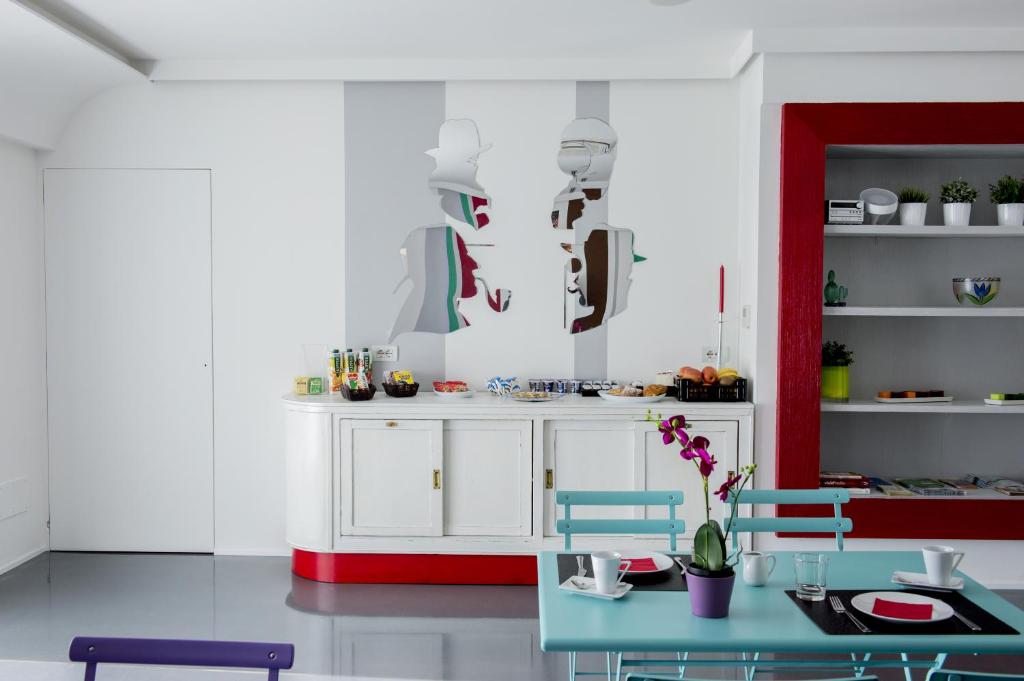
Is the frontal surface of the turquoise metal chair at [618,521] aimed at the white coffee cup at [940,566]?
no

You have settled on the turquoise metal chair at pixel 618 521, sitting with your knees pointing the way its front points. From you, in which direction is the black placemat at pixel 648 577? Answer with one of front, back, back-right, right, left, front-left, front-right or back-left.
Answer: front

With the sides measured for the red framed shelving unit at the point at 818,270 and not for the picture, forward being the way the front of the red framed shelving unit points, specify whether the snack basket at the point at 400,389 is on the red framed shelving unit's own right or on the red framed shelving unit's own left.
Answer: on the red framed shelving unit's own right

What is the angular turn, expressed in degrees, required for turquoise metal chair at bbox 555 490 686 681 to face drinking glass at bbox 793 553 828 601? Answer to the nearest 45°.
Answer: approximately 45° to its left

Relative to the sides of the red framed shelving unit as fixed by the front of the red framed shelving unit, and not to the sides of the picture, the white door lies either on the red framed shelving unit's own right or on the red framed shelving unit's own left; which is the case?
on the red framed shelving unit's own right

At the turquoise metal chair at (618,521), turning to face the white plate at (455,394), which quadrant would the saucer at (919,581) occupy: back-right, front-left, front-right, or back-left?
back-right

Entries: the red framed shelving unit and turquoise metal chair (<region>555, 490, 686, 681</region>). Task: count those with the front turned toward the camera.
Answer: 2

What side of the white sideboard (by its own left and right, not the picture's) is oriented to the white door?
right

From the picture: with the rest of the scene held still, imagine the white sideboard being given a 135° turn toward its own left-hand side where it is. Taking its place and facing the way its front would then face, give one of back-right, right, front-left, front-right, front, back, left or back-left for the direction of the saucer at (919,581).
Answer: right

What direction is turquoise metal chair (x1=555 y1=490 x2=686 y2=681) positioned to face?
toward the camera

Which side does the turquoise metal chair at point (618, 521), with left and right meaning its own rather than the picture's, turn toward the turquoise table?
front

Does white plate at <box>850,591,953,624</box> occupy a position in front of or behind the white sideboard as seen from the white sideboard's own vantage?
in front

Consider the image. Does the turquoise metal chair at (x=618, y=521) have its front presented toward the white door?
no

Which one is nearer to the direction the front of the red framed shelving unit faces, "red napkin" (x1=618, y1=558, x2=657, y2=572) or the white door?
the red napkin

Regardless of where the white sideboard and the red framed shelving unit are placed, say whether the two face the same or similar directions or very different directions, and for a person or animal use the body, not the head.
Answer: same or similar directions

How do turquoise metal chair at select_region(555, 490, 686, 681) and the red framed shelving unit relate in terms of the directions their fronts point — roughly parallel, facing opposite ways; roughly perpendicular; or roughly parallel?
roughly parallel

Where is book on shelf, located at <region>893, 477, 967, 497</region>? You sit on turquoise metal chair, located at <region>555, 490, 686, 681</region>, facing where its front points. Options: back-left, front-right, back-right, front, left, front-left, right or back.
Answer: back-left
